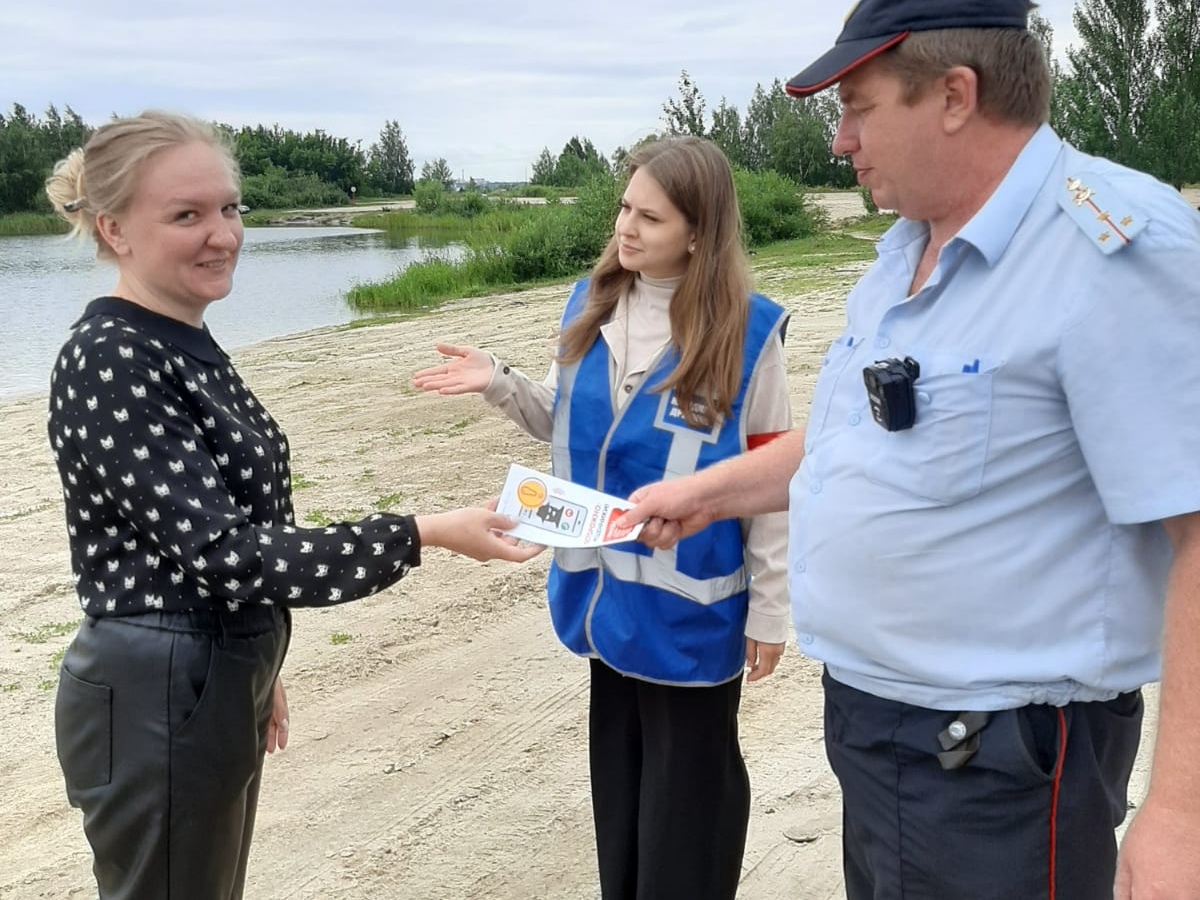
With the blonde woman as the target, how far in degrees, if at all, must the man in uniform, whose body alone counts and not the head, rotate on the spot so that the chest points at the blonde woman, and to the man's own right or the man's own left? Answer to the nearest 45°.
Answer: approximately 45° to the man's own right

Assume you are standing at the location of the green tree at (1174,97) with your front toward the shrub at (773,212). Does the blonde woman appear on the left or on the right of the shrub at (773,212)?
left

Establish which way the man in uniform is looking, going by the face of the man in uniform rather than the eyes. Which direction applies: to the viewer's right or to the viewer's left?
to the viewer's left

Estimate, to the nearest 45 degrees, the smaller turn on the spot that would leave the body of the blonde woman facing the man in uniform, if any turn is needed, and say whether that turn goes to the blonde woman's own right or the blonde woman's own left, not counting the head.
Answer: approximately 45° to the blonde woman's own right

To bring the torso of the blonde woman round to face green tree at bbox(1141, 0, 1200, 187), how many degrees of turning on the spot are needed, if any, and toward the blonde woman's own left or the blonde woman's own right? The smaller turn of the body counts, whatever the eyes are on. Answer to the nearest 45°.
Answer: approximately 45° to the blonde woman's own left

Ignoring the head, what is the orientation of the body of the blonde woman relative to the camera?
to the viewer's right

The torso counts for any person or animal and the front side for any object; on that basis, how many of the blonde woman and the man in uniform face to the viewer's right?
1

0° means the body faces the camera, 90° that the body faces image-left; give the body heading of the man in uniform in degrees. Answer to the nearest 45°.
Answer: approximately 45°

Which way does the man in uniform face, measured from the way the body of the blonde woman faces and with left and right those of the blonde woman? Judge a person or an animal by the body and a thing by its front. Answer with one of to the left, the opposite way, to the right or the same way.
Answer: the opposite way

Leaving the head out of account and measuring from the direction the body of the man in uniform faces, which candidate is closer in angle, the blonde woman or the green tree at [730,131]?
the blonde woman

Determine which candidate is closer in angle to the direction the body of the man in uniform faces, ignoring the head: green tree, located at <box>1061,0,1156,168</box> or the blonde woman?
the blonde woman

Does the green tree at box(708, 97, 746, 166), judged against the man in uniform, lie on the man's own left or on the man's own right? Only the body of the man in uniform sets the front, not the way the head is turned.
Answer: on the man's own right
